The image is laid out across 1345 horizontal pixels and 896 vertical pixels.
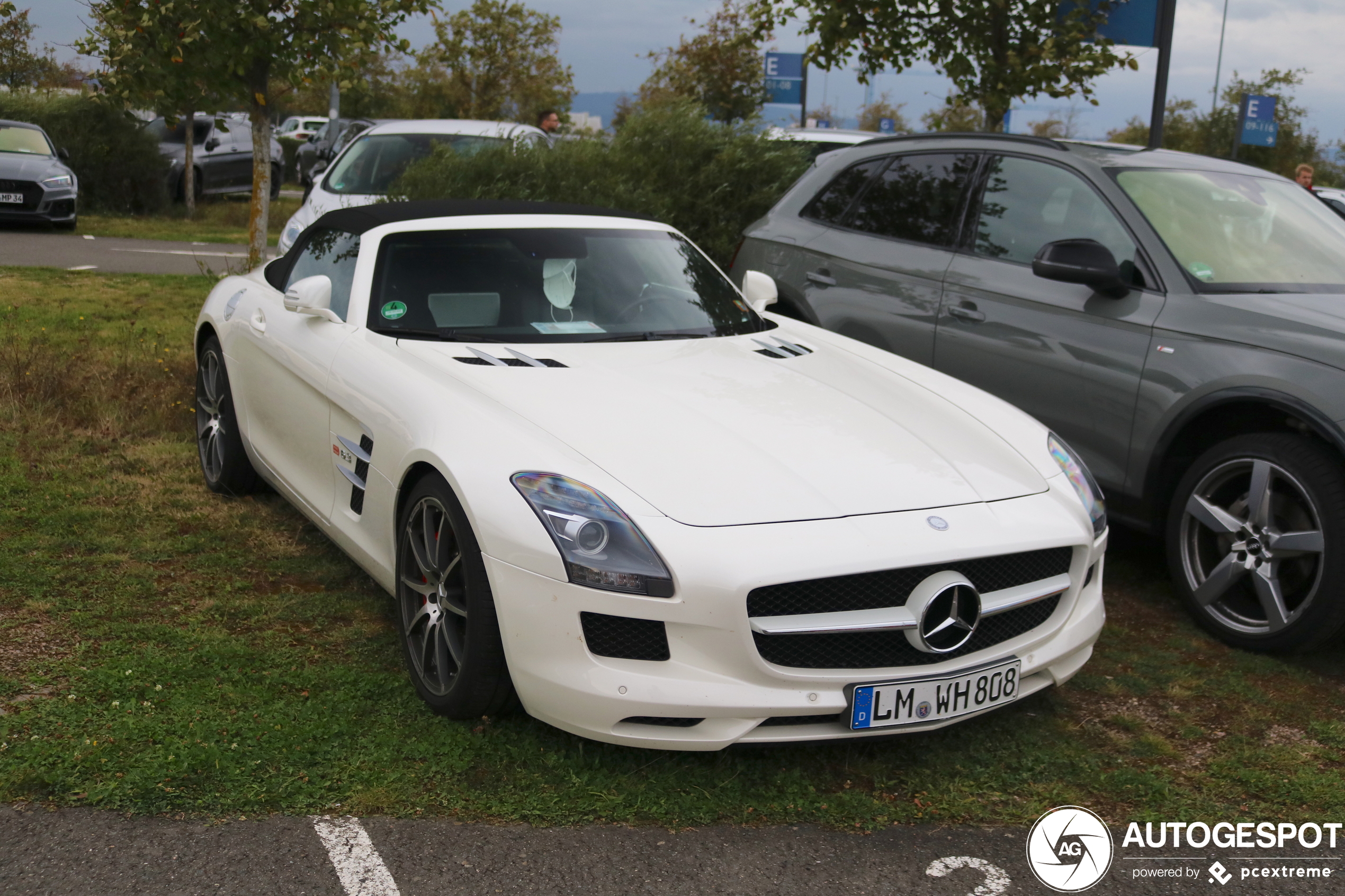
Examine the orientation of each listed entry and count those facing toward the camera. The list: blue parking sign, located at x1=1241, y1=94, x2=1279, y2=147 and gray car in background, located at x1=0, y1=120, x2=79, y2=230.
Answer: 2

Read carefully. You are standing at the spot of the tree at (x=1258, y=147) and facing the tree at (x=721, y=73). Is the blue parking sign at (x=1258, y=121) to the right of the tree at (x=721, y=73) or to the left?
left

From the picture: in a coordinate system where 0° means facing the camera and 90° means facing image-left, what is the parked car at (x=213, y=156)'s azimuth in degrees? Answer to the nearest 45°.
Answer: approximately 45°

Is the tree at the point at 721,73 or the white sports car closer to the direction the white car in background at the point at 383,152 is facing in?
the white sports car

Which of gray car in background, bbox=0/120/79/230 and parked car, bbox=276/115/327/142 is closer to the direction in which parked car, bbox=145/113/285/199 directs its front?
the gray car in background

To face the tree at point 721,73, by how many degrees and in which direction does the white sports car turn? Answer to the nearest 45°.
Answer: approximately 135° to its left
